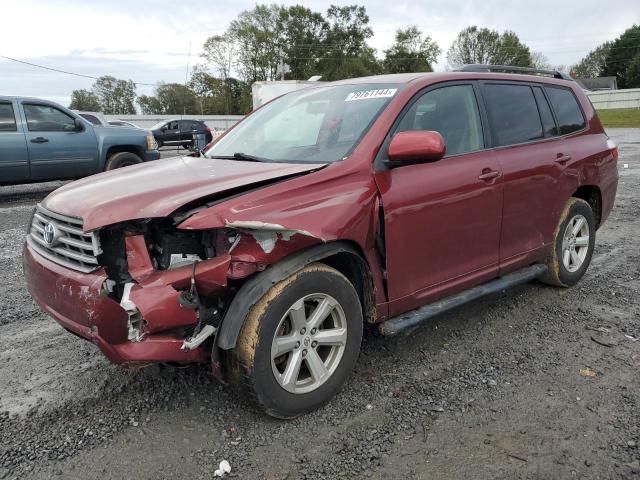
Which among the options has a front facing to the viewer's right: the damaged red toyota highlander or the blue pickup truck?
the blue pickup truck

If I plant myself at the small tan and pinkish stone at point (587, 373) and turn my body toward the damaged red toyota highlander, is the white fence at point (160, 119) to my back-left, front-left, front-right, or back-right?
front-right

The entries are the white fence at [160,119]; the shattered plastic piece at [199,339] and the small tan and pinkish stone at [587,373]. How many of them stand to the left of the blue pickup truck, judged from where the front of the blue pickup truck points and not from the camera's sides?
1

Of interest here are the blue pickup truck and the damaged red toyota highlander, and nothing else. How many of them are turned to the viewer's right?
1

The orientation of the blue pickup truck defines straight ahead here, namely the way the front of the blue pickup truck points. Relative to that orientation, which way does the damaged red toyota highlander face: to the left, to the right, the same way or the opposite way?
the opposite way

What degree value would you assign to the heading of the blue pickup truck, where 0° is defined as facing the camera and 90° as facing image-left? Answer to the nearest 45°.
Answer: approximately 270°

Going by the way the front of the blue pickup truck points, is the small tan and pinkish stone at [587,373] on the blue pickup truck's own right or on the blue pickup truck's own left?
on the blue pickup truck's own right

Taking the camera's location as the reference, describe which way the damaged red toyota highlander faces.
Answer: facing the viewer and to the left of the viewer

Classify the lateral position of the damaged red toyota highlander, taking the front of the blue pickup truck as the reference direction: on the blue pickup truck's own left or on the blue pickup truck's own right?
on the blue pickup truck's own right

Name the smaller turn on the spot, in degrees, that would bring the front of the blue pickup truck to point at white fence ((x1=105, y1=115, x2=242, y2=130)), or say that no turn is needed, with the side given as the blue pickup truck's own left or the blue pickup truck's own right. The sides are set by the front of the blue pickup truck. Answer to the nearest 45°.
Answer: approximately 90° to the blue pickup truck's own left

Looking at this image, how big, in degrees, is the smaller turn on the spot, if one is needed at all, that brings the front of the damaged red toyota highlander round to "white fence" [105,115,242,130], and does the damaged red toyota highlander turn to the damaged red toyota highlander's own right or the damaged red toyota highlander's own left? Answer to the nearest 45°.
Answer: approximately 135° to the damaged red toyota highlander's own right

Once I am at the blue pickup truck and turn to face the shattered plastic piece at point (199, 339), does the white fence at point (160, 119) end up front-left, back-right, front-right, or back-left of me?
back-left

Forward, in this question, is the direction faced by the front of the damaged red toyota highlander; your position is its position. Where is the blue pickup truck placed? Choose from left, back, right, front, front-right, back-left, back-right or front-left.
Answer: right

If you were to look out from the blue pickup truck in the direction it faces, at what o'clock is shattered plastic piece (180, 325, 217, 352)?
The shattered plastic piece is roughly at 3 o'clock from the blue pickup truck.

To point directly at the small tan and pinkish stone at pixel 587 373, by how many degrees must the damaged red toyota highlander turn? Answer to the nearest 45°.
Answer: approximately 135° to its left

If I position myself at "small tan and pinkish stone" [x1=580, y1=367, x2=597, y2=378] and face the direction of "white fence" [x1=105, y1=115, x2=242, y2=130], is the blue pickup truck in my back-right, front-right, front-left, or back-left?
front-left
